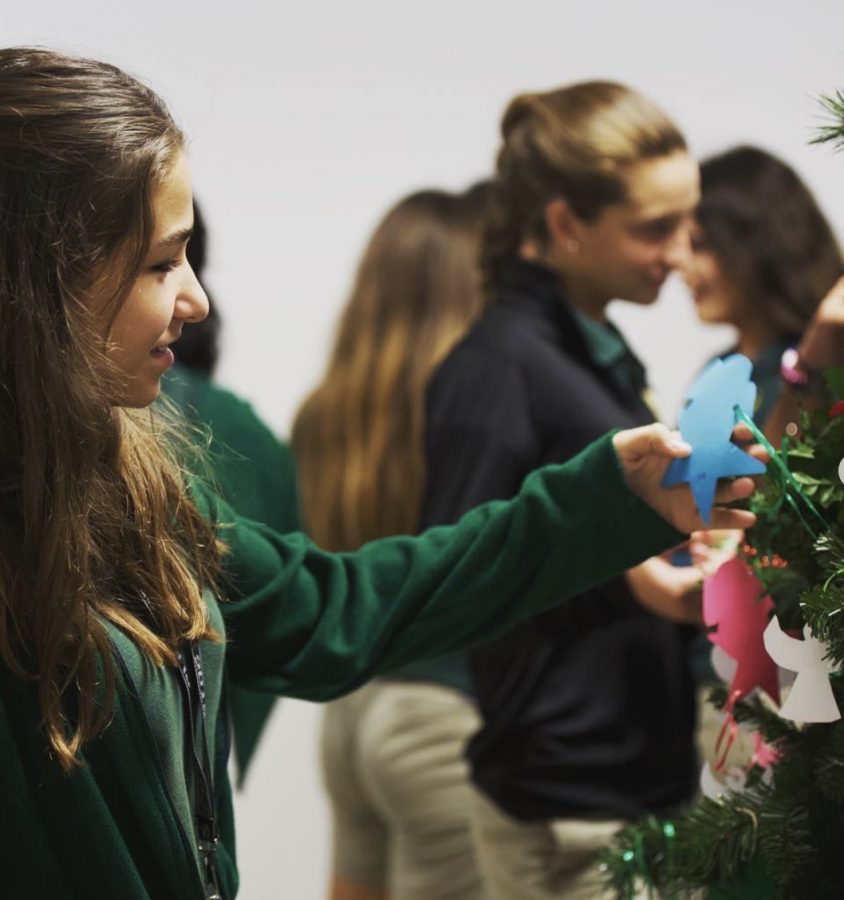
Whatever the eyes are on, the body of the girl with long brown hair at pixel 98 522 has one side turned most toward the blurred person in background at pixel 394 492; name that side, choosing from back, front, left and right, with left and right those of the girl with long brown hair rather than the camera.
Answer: left

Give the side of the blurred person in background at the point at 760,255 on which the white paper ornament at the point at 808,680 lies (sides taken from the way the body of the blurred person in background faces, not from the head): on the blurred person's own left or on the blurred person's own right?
on the blurred person's own left

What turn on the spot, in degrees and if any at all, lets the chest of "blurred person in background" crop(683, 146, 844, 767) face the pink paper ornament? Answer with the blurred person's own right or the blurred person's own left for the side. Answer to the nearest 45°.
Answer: approximately 90° to the blurred person's own left

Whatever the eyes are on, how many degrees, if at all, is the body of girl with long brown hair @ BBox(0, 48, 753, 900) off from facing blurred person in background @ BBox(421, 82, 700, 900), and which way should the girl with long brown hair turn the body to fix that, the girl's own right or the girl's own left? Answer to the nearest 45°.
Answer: approximately 45° to the girl's own left

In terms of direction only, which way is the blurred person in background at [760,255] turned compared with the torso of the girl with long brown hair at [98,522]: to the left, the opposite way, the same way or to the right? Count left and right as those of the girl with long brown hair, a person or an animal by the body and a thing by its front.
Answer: the opposite way

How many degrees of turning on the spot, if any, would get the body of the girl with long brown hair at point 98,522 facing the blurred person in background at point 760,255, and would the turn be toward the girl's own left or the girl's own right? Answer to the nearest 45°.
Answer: approximately 45° to the girl's own left

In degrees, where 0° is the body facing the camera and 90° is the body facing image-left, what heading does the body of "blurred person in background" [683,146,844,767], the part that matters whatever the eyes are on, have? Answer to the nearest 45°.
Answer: approximately 90°

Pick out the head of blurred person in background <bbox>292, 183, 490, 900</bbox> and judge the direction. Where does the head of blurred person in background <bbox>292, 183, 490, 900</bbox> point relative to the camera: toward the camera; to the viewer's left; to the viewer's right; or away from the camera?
away from the camera

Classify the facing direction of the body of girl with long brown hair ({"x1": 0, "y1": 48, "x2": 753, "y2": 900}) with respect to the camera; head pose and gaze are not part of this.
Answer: to the viewer's right

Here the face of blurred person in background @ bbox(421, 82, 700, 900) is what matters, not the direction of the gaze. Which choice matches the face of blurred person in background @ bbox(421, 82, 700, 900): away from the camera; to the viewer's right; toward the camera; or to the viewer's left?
to the viewer's right

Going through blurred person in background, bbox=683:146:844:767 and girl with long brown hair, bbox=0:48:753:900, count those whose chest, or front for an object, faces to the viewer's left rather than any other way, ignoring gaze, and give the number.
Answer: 1

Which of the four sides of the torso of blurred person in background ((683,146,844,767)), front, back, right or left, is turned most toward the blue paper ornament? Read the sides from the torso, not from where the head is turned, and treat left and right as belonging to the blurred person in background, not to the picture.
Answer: left
